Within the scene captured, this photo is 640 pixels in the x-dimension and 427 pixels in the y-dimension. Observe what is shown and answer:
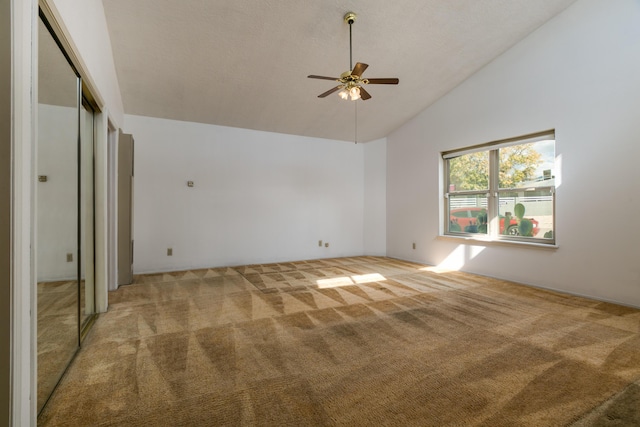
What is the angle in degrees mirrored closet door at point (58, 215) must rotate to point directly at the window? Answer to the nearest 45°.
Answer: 0° — it already faces it

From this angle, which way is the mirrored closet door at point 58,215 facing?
to the viewer's right
